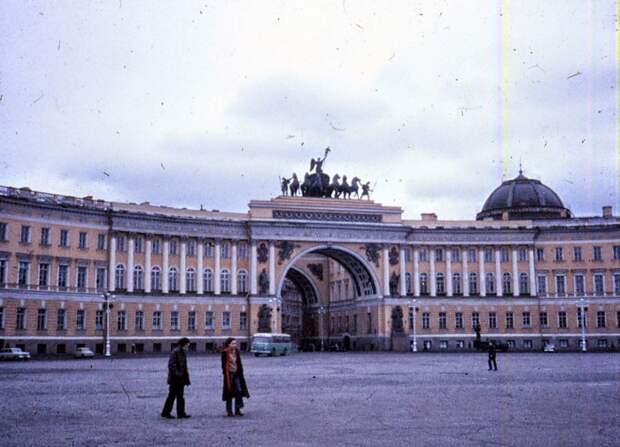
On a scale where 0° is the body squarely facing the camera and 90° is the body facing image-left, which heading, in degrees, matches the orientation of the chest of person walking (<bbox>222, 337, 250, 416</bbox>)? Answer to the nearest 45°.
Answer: approximately 315°

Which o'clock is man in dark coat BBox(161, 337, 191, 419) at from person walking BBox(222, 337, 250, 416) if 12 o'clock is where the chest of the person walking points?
The man in dark coat is roughly at 4 o'clock from the person walking.
